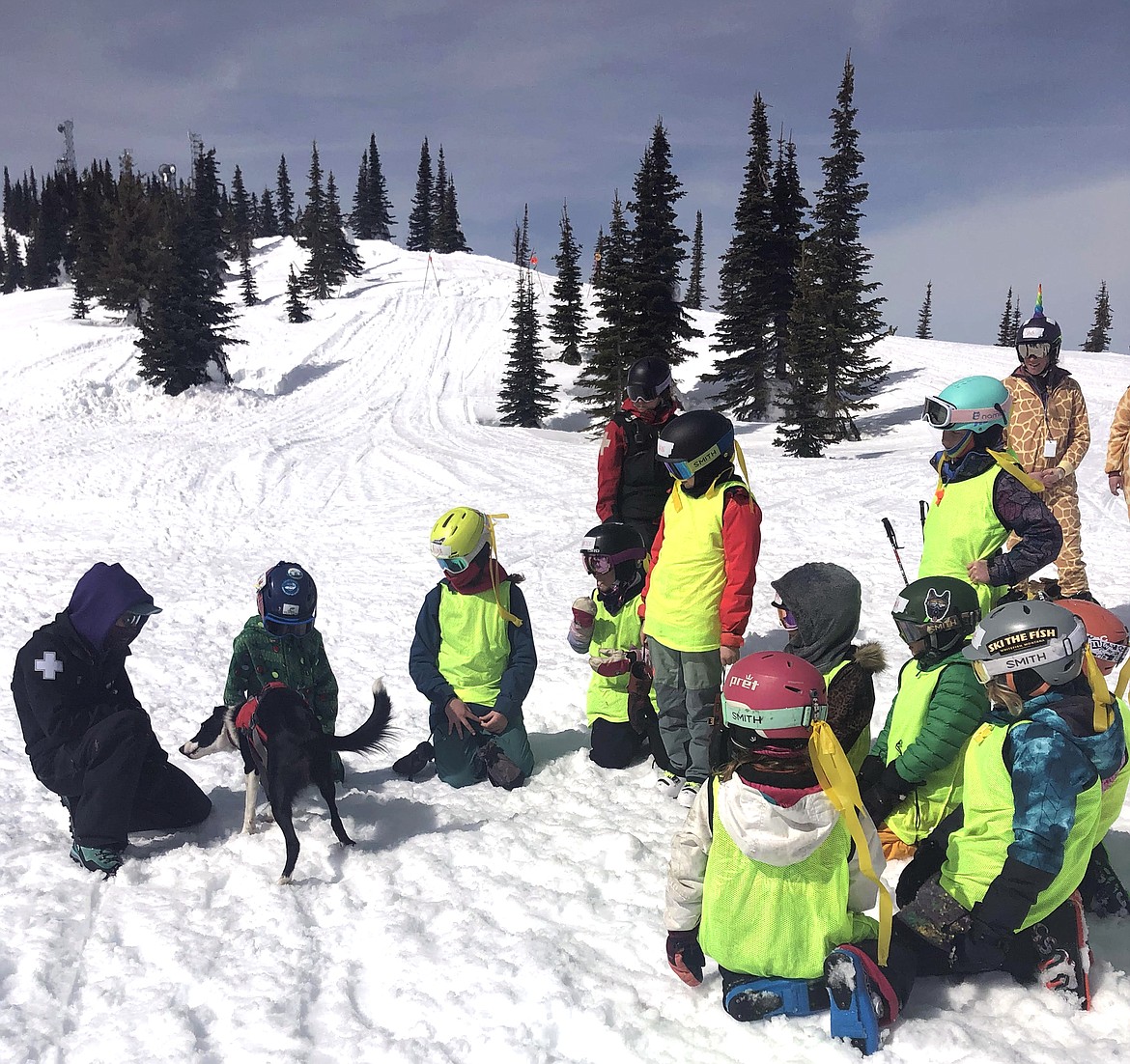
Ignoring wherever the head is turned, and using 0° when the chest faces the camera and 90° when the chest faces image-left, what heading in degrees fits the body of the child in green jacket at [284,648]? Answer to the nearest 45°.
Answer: approximately 0°

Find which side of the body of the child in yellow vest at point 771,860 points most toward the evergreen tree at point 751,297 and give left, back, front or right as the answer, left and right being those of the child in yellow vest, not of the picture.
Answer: front

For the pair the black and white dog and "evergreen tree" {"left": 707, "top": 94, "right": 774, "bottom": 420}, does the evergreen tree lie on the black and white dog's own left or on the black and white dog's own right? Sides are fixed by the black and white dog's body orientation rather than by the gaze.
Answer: on the black and white dog's own right

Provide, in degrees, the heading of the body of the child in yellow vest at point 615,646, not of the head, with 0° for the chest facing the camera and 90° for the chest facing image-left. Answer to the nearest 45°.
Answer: approximately 45°

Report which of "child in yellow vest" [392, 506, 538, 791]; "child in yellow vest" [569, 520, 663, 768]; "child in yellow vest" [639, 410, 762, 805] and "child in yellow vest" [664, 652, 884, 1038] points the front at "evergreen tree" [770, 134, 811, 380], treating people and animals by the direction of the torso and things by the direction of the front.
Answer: "child in yellow vest" [664, 652, 884, 1038]

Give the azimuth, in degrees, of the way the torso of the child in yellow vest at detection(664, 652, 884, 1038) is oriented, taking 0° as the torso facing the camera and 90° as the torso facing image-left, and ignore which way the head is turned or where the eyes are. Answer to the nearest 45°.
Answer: approximately 180°

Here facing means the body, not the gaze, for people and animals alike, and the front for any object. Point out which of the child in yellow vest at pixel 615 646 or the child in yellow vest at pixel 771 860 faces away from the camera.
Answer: the child in yellow vest at pixel 771 860

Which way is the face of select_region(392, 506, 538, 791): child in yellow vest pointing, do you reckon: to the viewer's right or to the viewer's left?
to the viewer's left

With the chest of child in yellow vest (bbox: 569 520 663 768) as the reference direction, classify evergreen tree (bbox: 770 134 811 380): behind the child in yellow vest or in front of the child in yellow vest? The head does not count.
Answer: behind

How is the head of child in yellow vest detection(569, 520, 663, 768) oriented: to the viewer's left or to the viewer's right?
to the viewer's left
